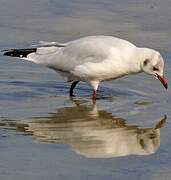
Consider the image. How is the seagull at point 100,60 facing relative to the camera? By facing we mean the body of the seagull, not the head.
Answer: to the viewer's right
